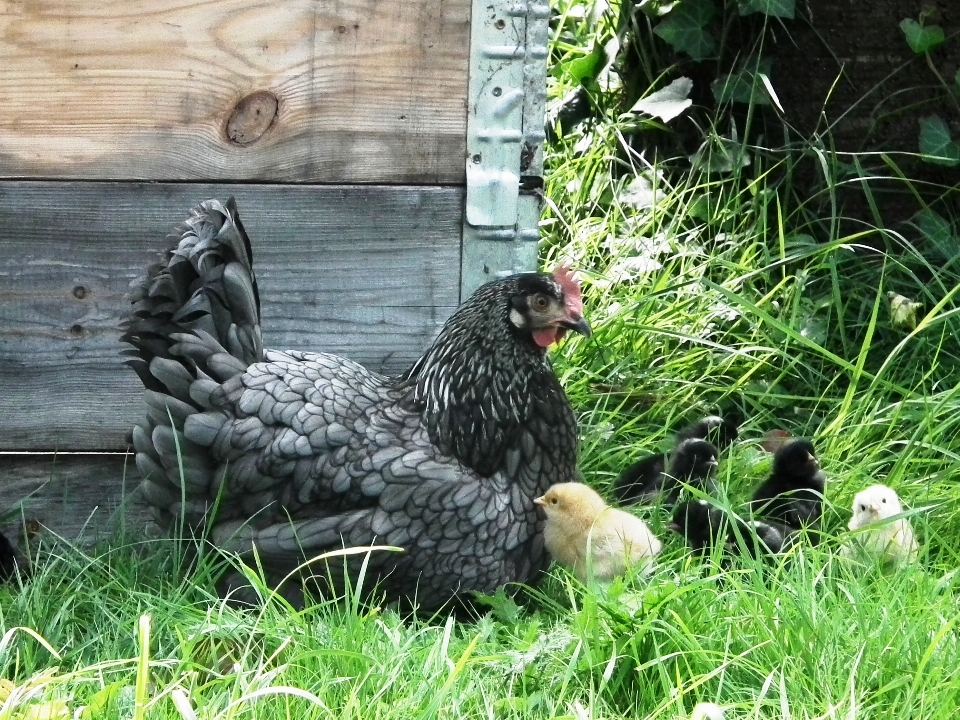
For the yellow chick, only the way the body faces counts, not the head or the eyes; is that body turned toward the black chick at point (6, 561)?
yes

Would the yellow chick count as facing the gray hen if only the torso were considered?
yes

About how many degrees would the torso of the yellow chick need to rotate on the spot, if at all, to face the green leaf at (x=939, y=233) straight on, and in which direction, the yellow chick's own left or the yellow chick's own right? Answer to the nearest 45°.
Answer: approximately 135° to the yellow chick's own right

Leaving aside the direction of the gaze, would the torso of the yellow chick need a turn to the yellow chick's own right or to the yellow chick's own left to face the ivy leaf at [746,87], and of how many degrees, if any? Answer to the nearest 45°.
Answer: approximately 90° to the yellow chick's own right

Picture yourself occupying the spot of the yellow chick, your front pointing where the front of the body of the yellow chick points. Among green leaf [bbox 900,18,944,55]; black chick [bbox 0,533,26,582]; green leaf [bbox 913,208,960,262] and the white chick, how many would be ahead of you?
1

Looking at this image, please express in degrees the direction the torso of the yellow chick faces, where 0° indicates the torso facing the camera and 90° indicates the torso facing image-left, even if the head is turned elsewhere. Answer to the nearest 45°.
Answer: approximately 90°

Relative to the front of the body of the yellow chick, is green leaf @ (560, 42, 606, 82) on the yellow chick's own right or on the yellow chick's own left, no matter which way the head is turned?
on the yellow chick's own right

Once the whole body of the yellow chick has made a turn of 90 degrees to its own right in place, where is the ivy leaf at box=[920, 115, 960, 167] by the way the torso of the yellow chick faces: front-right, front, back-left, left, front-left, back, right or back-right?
front-right

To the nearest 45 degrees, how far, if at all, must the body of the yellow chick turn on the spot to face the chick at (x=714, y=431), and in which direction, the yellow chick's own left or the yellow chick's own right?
approximately 135° to the yellow chick's own right

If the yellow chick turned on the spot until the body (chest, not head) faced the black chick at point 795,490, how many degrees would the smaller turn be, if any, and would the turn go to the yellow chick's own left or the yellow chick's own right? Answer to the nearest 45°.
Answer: approximately 135° to the yellow chick's own right

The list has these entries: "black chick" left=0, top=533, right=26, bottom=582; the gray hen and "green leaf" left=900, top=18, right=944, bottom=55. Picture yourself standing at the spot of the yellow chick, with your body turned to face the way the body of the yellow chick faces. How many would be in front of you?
2
